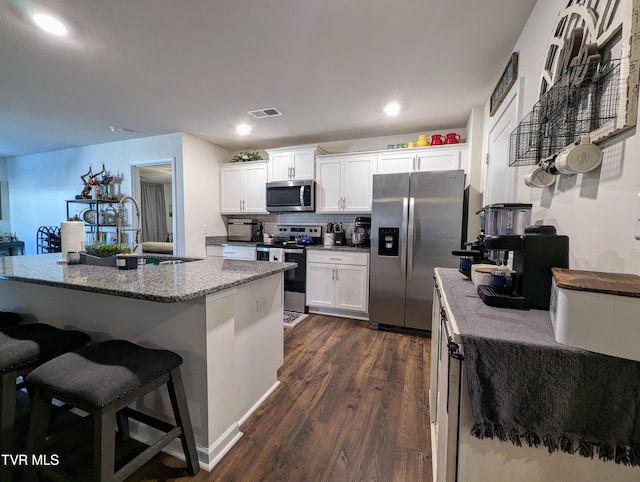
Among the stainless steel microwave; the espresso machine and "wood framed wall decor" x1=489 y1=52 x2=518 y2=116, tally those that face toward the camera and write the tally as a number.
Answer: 1

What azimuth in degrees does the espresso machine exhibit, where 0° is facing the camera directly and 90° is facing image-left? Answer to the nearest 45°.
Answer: approximately 90°

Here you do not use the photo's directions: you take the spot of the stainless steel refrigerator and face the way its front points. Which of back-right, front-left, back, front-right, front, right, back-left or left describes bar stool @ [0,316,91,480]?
front-right

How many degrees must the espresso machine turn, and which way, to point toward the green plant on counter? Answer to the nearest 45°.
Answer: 0° — it already faces it

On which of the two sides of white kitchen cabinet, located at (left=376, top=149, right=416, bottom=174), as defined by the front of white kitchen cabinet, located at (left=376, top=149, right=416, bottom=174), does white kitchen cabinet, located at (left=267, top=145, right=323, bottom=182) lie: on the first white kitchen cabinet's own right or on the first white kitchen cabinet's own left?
on the first white kitchen cabinet's own right

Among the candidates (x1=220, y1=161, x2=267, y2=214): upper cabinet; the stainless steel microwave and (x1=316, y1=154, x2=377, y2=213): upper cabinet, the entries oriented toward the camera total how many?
3

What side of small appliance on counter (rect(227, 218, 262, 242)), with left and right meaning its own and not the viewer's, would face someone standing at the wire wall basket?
front

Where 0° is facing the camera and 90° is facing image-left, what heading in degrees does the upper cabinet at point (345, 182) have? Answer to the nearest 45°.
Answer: approximately 0°

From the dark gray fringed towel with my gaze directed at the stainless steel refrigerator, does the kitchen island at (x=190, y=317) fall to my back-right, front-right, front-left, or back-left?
front-left

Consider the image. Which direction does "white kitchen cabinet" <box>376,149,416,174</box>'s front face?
toward the camera

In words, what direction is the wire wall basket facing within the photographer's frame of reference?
facing the viewer and to the left of the viewer

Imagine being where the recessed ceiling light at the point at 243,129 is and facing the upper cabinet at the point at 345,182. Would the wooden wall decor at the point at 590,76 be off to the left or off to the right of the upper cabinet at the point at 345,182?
right

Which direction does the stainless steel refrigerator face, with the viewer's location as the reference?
facing the viewer

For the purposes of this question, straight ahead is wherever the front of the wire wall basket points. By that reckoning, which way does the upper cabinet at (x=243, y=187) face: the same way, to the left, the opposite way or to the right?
to the left

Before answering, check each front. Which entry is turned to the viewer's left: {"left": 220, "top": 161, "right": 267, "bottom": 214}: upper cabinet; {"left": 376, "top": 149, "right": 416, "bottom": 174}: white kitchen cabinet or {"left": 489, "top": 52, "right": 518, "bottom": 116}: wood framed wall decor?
the wood framed wall decor

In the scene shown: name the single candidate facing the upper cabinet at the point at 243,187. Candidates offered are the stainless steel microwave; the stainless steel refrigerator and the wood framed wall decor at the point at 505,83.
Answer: the wood framed wall decor
